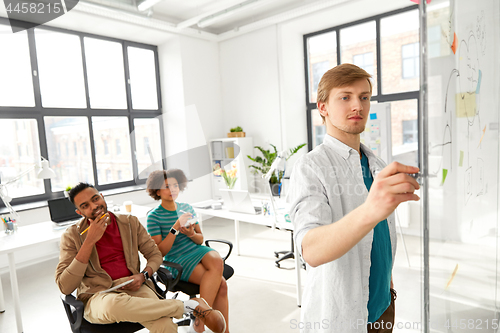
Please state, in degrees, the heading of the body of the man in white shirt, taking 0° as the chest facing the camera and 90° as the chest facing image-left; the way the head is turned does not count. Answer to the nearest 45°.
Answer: approximately 315°

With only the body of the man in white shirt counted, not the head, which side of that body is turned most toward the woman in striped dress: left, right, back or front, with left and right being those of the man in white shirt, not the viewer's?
back

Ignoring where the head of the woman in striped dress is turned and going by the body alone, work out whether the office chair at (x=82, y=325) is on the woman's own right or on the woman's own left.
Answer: on the woman's own right

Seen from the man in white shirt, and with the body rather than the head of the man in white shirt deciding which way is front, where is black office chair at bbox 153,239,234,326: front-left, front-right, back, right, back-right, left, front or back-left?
back

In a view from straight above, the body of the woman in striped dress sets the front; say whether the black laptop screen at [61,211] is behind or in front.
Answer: behind

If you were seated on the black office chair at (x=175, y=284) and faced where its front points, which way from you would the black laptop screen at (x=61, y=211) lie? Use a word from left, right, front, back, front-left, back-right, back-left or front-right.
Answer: back

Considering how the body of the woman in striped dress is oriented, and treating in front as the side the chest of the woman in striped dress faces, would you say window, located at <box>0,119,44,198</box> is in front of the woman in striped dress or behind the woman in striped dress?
behind

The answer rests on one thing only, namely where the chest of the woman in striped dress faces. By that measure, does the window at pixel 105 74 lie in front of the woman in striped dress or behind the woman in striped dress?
behind

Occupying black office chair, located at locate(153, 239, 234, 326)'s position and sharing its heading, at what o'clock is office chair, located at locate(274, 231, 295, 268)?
The office chair is roughly at 9 o'clock from the black office chair.
